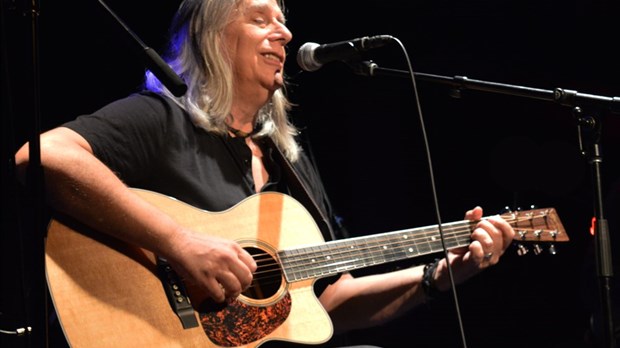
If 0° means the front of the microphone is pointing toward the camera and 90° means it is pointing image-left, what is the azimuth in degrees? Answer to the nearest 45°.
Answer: approximately 90°

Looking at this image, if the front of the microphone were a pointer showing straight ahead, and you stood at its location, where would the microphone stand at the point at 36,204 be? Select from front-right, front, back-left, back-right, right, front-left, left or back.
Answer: front-left

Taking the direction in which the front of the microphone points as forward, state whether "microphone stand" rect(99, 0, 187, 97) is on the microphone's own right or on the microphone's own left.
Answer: on the microphone's own left
